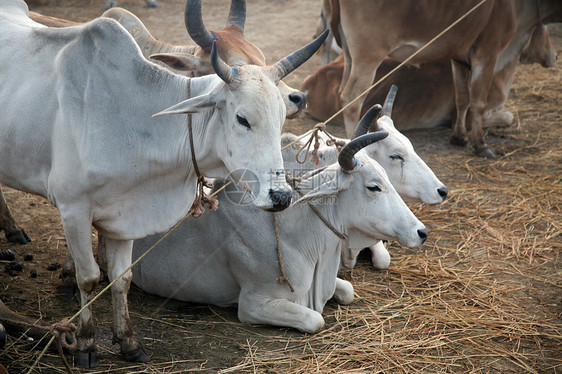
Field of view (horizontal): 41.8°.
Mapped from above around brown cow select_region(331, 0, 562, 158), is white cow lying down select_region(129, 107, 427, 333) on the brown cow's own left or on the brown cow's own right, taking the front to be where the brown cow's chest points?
on the brown cow's own right

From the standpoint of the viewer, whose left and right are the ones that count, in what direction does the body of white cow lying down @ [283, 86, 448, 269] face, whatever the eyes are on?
facing the viewer and to the right of the viewer

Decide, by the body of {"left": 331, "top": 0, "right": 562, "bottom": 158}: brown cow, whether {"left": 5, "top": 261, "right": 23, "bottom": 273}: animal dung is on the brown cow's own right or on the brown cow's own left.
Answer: on the brown cow's own right

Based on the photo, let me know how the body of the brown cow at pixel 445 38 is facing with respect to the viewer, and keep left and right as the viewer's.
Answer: facing to the right of the viewer

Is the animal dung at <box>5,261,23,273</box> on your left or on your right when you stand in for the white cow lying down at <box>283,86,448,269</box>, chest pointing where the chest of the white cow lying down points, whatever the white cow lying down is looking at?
on your right

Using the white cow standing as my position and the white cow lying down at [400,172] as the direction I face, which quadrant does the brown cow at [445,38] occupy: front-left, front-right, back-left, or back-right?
front-left

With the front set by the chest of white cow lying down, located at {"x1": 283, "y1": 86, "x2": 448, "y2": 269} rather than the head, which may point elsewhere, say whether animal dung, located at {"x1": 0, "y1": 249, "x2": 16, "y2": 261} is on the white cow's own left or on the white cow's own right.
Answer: on the white cow's own right

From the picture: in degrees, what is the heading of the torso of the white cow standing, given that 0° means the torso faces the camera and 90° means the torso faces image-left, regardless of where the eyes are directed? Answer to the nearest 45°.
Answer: approximately 315°

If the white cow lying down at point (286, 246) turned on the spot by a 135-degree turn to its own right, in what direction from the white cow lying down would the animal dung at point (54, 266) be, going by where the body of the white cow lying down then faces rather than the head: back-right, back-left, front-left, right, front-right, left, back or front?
front

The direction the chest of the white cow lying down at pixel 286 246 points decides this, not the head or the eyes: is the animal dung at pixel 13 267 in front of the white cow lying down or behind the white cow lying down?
behind
